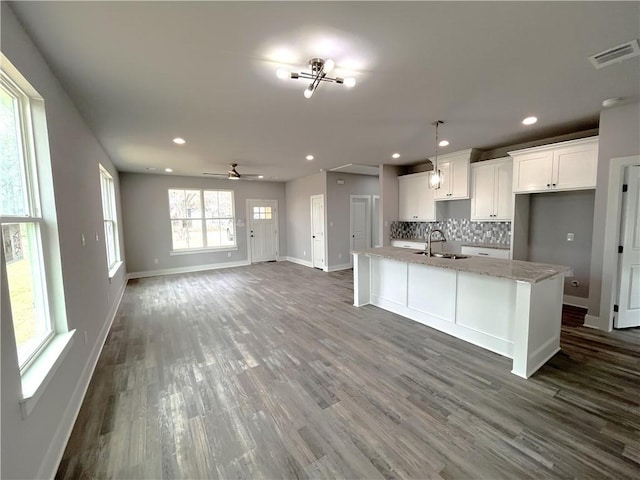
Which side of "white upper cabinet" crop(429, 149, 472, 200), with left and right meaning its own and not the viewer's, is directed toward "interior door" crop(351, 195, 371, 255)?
right

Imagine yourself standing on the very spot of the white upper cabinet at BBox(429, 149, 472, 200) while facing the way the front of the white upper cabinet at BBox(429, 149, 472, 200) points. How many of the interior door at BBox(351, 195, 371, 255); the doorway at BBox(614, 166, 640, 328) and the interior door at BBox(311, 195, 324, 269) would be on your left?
1

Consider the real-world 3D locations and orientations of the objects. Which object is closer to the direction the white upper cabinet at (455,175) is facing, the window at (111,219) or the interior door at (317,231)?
the window

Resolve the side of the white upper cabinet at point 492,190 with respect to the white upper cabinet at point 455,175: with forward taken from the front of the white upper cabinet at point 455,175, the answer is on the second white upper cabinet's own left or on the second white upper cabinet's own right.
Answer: on the second white upper cabinet's own left

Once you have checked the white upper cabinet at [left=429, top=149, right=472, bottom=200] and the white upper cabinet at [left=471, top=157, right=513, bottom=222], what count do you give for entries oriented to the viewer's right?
0

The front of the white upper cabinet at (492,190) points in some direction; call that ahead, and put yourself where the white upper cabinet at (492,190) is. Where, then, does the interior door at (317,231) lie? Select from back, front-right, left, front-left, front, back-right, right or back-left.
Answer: front-right

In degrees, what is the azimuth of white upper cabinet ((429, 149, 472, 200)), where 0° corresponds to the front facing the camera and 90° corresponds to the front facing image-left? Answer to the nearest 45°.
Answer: approximately 45°

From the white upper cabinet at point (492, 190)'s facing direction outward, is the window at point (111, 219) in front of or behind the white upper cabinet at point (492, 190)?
in front

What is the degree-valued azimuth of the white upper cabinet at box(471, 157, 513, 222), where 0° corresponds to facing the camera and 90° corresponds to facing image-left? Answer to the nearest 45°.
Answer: approximately 45°

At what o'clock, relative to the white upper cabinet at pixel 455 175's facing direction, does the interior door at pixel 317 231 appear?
The interior door is roughly at 2 o'clock from the white upper cabinet.
